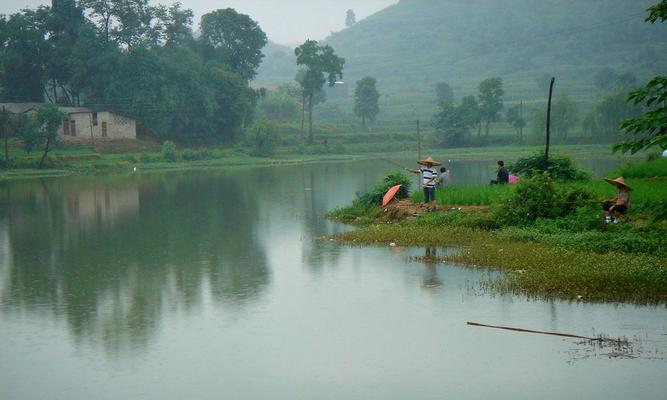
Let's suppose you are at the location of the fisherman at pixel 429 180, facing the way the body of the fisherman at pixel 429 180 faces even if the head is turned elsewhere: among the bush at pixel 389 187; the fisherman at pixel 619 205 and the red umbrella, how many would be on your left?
1

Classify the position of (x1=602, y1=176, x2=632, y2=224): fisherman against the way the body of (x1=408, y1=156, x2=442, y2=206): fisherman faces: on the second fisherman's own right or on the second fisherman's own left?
on the second fisherman's own left

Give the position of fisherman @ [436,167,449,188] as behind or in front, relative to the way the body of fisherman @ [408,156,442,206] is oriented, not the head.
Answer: behind

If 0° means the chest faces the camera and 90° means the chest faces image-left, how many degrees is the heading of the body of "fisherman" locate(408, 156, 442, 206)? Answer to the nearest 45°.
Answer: approximately 45°

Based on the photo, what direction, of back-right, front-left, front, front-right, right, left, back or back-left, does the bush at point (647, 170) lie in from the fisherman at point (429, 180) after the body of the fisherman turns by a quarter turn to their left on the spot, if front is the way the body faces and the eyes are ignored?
left

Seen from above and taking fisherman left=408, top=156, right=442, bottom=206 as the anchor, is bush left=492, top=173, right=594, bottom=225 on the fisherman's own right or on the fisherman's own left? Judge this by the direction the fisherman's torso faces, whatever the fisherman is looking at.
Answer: on the fisherman's own left

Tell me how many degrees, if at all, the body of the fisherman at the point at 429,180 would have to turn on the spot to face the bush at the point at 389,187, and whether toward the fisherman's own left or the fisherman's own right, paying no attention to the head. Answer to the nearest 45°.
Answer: approximately 90° to the fisherman's own right

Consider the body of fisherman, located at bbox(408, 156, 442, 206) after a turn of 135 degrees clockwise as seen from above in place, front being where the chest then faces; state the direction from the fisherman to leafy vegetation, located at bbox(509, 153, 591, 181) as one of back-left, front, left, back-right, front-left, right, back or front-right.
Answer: front-right
